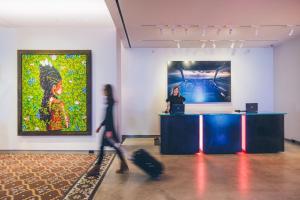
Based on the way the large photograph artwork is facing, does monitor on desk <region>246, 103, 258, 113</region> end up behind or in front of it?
in front

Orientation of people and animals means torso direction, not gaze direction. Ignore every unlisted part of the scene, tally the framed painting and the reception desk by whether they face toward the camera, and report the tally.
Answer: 2

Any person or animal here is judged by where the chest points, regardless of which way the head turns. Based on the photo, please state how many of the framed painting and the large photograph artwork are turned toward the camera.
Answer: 2

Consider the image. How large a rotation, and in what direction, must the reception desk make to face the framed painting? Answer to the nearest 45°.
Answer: approximately 90° to its right

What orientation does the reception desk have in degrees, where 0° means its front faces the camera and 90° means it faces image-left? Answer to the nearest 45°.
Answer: approximately 0°

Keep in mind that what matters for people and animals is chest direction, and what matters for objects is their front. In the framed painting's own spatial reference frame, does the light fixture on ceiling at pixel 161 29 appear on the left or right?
on its left

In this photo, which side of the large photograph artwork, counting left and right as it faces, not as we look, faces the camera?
front

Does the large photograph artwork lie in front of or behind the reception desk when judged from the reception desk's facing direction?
behind

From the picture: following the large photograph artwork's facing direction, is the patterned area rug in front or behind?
in front

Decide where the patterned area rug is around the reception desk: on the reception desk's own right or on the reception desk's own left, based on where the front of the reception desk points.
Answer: on the reception desk's own right

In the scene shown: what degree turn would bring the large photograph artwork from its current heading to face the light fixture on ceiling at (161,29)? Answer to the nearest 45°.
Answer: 0° — it already faces it
